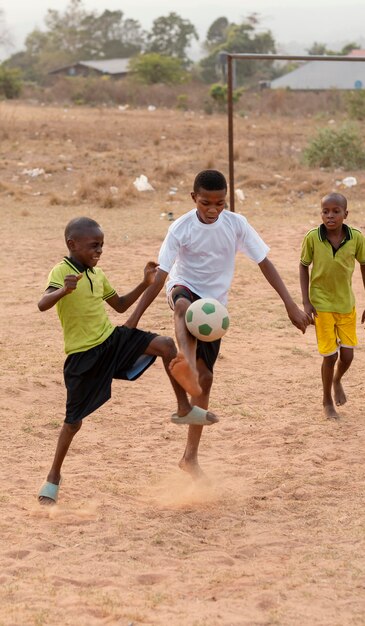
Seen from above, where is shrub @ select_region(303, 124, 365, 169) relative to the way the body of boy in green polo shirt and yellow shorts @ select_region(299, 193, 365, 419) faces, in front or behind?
behind

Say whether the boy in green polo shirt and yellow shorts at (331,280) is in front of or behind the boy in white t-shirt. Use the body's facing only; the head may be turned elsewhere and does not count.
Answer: behind

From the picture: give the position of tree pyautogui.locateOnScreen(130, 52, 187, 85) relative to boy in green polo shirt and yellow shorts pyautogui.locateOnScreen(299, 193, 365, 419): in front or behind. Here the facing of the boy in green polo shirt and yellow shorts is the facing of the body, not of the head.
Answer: behind

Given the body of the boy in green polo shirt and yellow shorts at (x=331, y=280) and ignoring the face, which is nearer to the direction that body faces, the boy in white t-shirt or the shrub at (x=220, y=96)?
the boy in white t-shirt

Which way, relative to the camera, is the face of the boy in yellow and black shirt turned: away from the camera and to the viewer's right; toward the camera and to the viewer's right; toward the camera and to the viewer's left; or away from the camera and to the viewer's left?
toward the camera and to the viewer's right

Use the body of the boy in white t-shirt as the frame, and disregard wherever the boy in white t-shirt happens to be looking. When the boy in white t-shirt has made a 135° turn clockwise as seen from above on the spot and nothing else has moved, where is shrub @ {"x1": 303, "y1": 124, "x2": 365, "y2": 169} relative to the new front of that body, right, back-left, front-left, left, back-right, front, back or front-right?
front-right

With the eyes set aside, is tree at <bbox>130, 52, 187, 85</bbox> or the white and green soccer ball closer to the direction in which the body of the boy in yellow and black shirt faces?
the white and green soccer ball

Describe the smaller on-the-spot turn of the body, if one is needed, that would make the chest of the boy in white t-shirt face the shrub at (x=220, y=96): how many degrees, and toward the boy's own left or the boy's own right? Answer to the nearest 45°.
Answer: approximately 180°

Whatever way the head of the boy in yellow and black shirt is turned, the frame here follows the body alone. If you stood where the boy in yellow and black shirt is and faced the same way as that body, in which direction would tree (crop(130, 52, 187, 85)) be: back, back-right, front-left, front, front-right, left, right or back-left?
back-left

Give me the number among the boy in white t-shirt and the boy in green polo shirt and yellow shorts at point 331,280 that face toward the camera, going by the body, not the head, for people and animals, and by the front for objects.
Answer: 2

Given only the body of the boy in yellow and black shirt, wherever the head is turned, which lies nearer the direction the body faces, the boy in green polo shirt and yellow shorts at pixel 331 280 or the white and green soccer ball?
the white and green soccer ball

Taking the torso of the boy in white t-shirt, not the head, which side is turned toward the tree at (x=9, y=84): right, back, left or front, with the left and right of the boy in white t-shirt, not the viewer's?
back

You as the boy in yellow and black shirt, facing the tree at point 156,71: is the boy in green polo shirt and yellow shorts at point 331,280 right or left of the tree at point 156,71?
right

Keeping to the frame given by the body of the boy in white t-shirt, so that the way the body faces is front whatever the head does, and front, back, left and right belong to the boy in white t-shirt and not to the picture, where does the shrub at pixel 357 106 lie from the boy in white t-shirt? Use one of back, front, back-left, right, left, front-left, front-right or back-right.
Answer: back

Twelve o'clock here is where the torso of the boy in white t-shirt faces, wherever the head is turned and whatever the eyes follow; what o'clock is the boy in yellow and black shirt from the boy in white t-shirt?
The boy in yellow and black shirt is roughly at 2 o'clock from the boy in white t-shirt.

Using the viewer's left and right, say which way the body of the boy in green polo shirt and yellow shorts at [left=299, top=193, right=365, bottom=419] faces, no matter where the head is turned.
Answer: facing the viewer

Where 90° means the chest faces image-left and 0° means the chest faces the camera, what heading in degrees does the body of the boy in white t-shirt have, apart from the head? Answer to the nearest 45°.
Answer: approximately 0°
